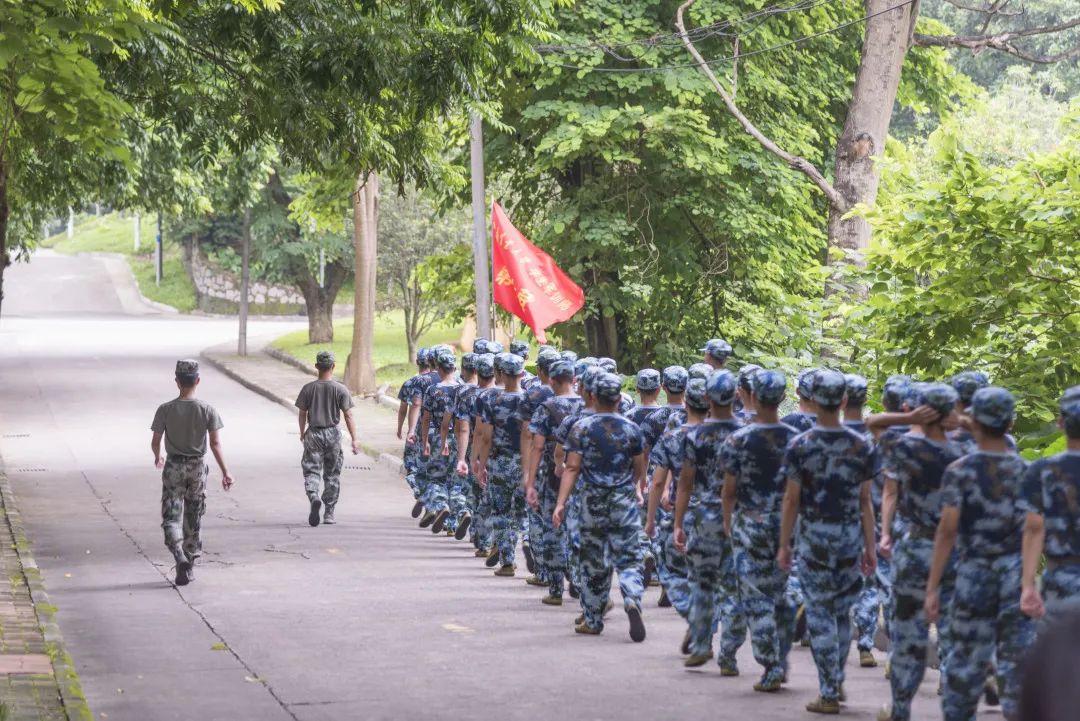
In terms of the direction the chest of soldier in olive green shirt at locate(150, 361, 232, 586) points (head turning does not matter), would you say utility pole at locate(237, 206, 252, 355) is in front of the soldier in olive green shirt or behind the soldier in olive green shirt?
in front

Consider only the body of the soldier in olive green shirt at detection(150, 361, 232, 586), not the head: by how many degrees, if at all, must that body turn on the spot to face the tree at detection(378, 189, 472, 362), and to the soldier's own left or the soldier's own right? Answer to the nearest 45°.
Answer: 0° — they already face it

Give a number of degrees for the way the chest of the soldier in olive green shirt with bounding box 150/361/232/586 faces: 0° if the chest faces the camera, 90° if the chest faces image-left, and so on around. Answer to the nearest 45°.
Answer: approximately 180°

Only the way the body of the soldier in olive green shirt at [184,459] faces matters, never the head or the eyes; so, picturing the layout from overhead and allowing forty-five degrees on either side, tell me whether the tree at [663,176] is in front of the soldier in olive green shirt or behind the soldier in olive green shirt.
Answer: in front

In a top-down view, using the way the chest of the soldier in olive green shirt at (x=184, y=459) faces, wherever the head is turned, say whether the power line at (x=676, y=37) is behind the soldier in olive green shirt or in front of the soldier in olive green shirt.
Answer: in front

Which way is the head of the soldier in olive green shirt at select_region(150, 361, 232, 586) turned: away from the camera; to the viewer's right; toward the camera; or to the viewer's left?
away from the camera

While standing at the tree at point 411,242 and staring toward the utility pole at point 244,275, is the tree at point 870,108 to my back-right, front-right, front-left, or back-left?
back-left
